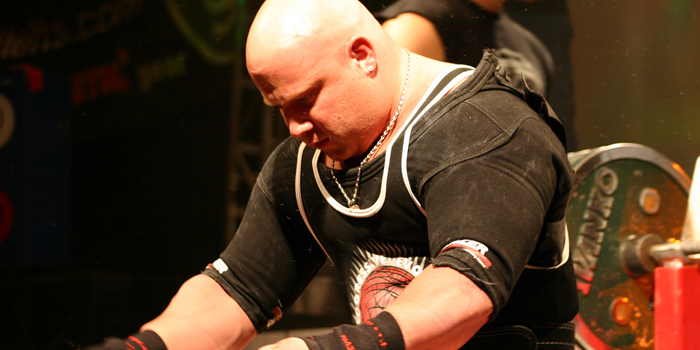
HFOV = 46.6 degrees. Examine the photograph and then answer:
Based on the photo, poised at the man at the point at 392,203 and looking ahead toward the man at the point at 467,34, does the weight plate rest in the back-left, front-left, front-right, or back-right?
front-right

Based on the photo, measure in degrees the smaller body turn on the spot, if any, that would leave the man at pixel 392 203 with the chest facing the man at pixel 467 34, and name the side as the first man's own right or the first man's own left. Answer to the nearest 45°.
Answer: approximately 135° to the first man's own right

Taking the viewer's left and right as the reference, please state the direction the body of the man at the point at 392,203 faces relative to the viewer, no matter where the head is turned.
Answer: facing the viewer and to the left of the viewer

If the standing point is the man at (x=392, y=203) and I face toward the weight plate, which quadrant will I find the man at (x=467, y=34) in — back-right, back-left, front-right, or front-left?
front-left

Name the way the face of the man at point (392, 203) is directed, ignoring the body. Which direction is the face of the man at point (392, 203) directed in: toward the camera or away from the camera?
toward the camera

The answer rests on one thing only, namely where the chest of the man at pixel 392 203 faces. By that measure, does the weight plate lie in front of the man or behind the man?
behind
